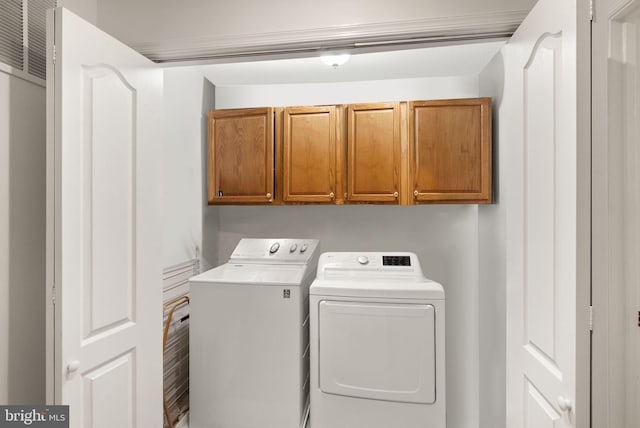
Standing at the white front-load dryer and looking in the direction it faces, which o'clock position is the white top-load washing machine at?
The white top-load washing machine is roughly at 3 o'clock from the white front-load dryer.

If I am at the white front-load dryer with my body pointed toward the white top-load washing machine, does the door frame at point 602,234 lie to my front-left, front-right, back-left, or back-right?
back-left

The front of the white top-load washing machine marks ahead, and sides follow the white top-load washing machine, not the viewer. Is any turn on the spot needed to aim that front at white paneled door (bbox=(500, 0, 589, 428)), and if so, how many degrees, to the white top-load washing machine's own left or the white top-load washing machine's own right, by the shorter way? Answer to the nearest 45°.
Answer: approximately 45° to the white top-load washing machine's own left

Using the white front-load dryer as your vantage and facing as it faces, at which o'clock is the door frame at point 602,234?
The door frame is roughly at 11 o'clock from the white front-load dryer.

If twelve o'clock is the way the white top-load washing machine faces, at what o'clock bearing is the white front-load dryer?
The white front-load dryer is roughly at 10 o'clock from the white top-load washing machine.

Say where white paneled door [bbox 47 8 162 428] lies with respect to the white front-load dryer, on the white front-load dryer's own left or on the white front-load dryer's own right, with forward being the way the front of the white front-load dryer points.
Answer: on the white front-load dryer's own right

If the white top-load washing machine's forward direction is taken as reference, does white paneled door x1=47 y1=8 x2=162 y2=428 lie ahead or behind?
ahead

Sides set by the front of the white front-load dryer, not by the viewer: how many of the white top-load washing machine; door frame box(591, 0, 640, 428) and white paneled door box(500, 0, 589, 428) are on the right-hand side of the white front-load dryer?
1

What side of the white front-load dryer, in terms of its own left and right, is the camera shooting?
front

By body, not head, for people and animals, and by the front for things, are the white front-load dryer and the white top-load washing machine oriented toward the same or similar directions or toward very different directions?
same or similar directions

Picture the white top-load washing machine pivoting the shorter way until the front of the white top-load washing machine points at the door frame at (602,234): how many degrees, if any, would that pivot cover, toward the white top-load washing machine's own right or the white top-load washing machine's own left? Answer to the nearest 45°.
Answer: approximately 45° to the white top-load washing machine's own left

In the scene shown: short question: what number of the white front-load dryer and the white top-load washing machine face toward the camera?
2
